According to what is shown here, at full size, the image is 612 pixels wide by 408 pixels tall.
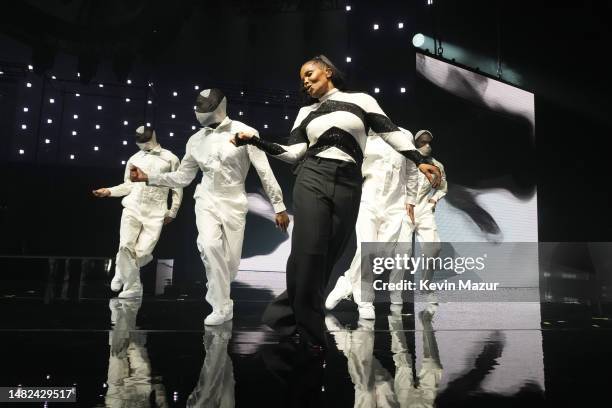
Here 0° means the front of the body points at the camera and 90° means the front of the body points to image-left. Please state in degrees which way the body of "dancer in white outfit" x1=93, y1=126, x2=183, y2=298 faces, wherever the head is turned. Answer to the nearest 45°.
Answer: approximately 45°

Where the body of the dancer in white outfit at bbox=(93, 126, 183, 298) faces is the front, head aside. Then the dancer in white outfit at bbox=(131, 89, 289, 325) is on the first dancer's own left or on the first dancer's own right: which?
on the first dancer's own left

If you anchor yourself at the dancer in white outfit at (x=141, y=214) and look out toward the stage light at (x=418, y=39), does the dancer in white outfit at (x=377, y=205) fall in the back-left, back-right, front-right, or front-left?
front-right

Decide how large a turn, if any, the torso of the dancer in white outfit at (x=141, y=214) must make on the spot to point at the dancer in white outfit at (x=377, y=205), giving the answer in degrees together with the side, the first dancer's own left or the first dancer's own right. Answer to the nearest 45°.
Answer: approximately 90° to the first dancer's own left

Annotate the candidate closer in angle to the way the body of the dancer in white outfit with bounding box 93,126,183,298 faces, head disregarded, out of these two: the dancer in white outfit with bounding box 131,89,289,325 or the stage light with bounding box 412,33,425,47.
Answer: the dancer in white outfit

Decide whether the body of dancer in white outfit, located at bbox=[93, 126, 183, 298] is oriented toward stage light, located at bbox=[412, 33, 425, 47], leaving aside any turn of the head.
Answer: no
